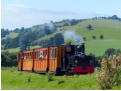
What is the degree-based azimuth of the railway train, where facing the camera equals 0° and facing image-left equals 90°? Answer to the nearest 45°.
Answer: approximately 315°

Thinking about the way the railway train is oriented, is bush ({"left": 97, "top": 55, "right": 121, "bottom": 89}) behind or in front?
in front
